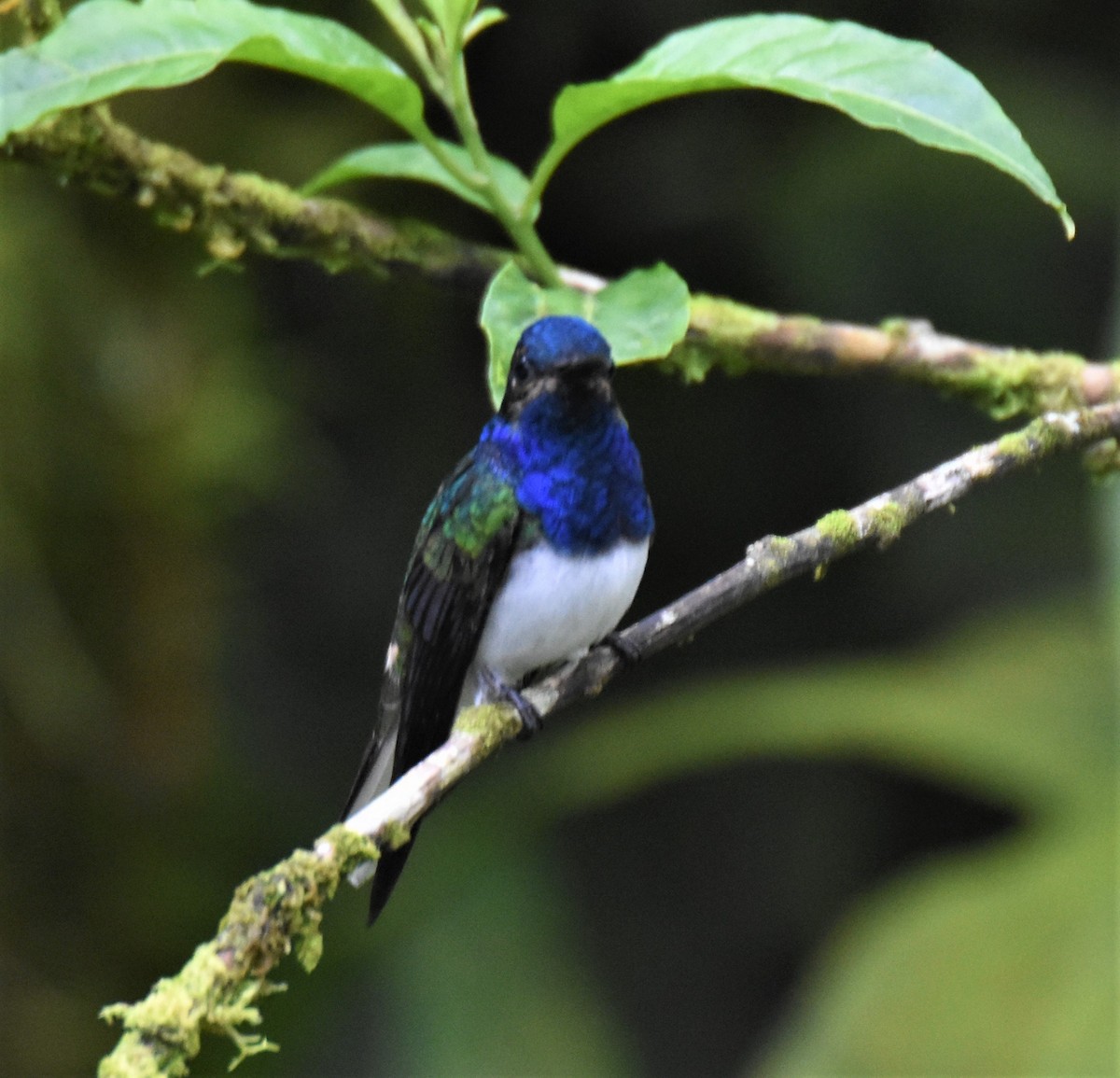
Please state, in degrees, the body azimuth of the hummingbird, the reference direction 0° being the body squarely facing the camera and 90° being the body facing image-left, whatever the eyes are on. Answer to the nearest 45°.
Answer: approximately 315°
